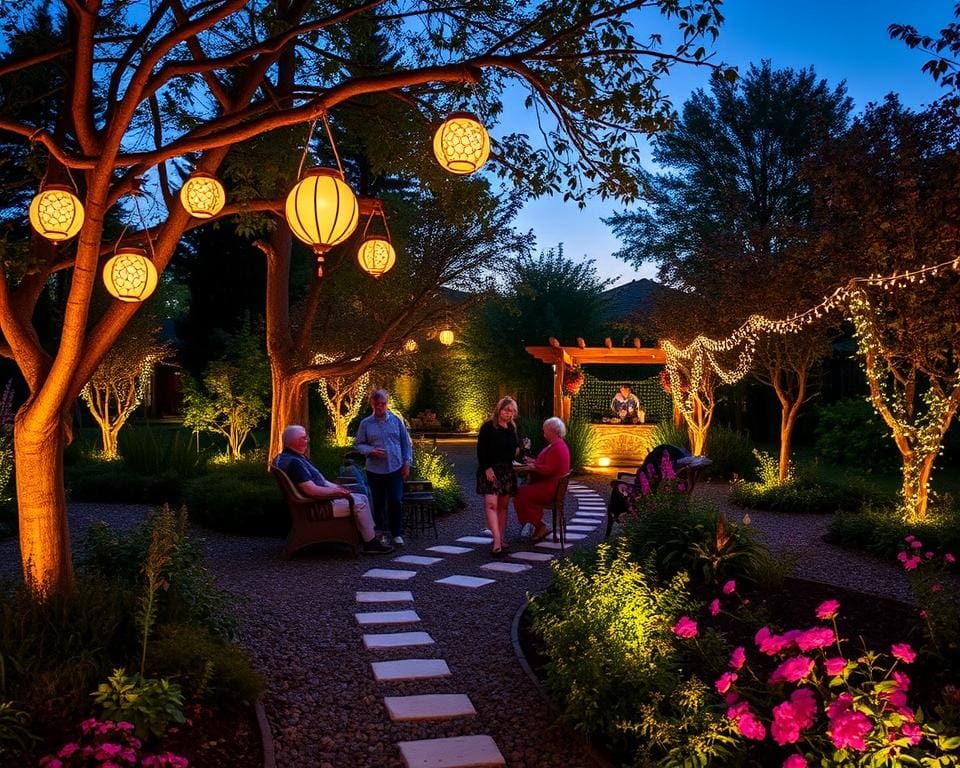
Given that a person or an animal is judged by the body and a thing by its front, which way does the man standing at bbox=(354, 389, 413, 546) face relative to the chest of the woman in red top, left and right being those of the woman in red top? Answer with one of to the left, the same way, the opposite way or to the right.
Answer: to the left

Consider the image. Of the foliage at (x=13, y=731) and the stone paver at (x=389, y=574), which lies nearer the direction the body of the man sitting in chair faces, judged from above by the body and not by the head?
the stone paver

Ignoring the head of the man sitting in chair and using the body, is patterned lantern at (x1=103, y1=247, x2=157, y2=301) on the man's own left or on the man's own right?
on the man's own right

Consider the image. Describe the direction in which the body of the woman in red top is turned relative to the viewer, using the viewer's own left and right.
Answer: facing to the left of the viewer

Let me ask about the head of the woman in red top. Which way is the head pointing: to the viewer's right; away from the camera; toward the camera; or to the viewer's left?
to the viewer's left

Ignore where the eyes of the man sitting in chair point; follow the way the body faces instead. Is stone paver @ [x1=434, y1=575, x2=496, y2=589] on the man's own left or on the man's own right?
on the man's own right

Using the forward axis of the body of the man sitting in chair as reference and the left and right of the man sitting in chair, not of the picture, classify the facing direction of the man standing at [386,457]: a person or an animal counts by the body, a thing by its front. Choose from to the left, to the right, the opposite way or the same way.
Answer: to the right

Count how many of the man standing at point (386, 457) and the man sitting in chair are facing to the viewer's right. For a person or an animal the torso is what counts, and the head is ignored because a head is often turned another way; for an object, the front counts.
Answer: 1

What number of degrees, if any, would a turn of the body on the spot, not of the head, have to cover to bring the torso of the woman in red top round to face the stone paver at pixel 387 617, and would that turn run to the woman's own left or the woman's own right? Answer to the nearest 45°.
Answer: approximately 90° to the woman's own left

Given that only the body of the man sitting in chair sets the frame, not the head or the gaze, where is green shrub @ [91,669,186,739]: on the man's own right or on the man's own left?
on the man's own right

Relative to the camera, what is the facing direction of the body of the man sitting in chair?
to the viewer's right

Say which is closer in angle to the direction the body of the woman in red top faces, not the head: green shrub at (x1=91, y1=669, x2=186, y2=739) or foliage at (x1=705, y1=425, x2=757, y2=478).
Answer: the green shrub

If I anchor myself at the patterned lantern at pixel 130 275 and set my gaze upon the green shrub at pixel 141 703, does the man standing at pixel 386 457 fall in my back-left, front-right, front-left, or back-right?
back-left
